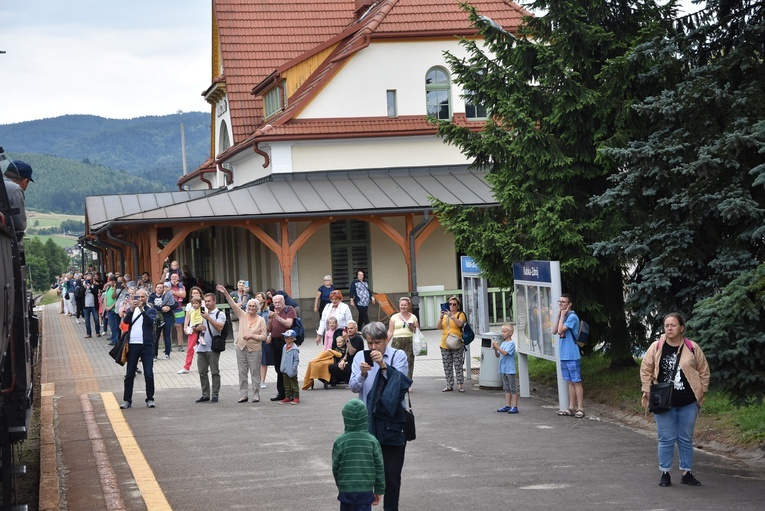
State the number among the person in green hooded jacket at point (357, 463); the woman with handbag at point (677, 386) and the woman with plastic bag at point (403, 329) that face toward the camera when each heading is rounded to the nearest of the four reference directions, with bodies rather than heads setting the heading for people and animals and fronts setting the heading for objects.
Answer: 2

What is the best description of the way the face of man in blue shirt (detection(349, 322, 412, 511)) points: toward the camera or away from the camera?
toward the camera

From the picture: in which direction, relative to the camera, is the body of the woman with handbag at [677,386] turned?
toward the camera

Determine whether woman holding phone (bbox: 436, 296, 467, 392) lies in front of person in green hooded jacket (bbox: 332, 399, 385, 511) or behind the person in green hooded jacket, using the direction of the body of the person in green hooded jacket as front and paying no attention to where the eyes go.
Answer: in front

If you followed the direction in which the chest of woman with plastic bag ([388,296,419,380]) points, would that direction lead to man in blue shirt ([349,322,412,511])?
yes

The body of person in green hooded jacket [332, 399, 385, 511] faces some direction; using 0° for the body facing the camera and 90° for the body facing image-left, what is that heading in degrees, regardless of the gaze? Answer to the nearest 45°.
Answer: approximately 180°

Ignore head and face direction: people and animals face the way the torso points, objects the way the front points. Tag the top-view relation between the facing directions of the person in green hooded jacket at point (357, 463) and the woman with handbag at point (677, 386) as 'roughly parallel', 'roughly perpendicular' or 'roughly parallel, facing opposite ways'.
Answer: roughly parallel, facing opposite ways

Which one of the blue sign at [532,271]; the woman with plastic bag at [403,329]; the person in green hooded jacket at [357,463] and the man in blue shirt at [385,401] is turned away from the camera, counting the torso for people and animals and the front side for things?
the person in green hooded jacket

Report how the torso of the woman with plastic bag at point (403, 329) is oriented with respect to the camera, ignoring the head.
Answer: toward the camera

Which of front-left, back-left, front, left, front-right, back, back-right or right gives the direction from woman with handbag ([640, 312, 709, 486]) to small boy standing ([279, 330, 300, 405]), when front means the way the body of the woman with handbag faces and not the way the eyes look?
back-right

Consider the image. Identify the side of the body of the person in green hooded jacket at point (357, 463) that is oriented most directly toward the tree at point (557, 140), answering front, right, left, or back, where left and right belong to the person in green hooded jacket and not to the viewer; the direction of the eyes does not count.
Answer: front

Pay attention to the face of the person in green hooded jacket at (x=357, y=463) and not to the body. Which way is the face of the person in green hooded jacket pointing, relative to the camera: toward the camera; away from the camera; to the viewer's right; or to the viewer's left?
away from the camera

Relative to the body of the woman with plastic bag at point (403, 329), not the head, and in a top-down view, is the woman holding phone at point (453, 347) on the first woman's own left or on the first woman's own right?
on the first woman's own left

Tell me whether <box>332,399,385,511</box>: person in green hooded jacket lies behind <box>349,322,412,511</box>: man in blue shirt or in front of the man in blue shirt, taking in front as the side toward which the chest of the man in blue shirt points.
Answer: in front

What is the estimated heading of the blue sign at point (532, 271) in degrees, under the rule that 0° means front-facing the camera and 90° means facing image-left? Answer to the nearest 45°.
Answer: approximately 45°

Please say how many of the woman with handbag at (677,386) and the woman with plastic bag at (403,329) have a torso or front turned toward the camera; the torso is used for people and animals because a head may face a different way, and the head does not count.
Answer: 2

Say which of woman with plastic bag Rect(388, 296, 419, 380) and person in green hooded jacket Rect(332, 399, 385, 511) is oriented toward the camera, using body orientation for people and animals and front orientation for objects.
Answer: the woman with plastic bag
